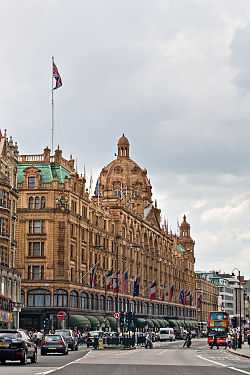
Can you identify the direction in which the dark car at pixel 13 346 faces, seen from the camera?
facing away from the viewer and to the right of the viewer
